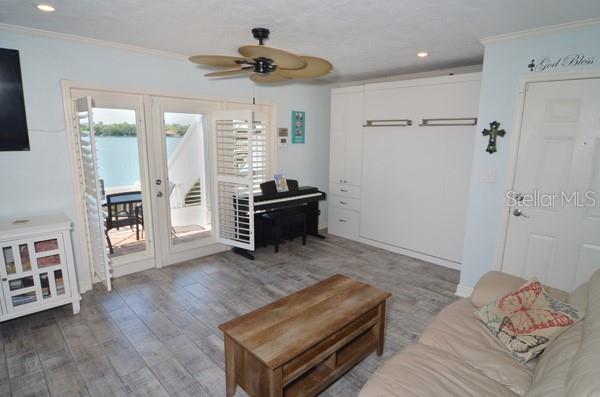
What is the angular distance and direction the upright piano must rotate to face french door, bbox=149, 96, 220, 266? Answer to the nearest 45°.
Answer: approximately 135° to its right

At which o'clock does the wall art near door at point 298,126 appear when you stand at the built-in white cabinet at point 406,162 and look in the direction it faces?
The wall art near door is roughly at 2 o'clock from the built-in white cabinet.

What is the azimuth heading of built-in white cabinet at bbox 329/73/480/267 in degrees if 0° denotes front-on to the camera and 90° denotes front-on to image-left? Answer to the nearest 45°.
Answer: approximately 45°

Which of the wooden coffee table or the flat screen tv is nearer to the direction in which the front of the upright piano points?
the wooden coffee table
